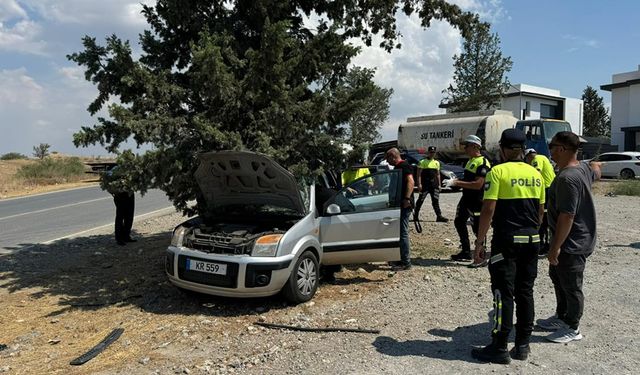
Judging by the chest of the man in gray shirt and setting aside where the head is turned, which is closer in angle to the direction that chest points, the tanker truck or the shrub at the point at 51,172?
the shrub

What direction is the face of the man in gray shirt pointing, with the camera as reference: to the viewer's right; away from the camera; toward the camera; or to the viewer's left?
to the viewer's left

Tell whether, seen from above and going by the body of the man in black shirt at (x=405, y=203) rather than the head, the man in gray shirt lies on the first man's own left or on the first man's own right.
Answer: on the first man's own left

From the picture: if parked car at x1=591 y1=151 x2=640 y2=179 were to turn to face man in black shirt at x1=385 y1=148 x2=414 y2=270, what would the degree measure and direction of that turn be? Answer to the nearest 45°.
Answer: approximately 90° to its left

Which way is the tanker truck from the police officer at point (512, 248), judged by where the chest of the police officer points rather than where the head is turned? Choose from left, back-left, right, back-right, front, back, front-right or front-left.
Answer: front-right

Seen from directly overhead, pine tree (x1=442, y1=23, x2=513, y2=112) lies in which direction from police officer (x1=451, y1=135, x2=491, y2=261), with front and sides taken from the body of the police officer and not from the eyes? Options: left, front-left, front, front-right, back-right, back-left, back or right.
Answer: right

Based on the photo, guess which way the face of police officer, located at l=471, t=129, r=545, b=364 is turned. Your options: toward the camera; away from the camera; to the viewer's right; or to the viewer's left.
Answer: away from the camera

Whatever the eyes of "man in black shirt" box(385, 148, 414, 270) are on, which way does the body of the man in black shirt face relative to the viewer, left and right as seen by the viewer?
facing to the left of the viewer

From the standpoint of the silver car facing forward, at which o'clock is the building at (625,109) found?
The building is roughly at 6 o'clock from the silver car.

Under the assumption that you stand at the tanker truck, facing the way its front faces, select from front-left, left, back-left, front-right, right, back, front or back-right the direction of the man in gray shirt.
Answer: front-right

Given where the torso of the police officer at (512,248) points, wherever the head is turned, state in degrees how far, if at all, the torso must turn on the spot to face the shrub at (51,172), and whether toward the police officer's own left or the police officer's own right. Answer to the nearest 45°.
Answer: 0° — they already face it

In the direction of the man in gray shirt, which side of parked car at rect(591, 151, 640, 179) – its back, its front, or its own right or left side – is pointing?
left

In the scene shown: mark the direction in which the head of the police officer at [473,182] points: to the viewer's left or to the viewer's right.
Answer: to the viewer's left

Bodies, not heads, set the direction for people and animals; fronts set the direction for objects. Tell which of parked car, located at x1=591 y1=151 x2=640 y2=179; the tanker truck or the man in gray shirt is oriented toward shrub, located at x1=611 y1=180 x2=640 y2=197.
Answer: the tanker truck
